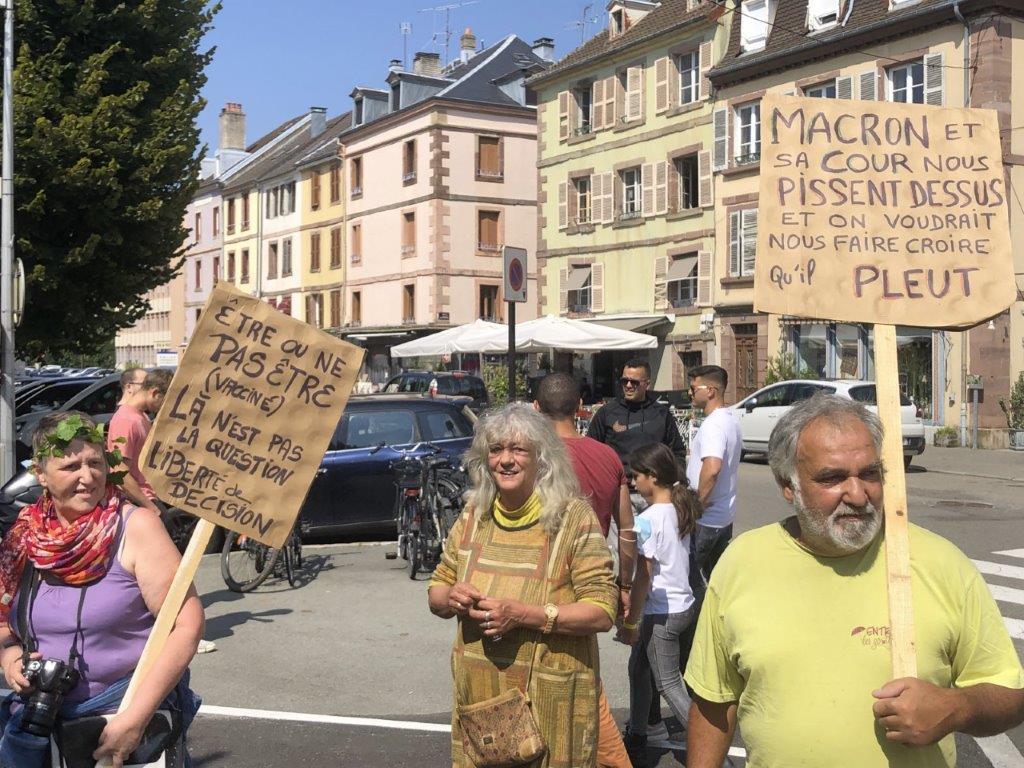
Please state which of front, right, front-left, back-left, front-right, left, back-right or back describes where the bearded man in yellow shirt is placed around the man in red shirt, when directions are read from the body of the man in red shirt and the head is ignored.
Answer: back

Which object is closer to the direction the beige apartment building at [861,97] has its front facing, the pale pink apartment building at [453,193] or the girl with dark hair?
the girl with dark hair

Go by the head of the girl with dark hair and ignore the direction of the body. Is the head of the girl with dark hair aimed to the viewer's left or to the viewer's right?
to the viewer's left

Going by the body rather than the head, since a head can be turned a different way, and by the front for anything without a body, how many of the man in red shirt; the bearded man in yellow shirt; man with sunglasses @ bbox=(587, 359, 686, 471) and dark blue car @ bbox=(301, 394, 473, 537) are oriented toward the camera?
2

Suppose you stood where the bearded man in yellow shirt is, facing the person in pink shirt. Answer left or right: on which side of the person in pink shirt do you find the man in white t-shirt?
right

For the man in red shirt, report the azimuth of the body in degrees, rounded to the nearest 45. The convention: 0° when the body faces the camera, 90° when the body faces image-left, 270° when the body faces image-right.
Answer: approximately 180°

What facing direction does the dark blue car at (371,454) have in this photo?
to the viewer's left
